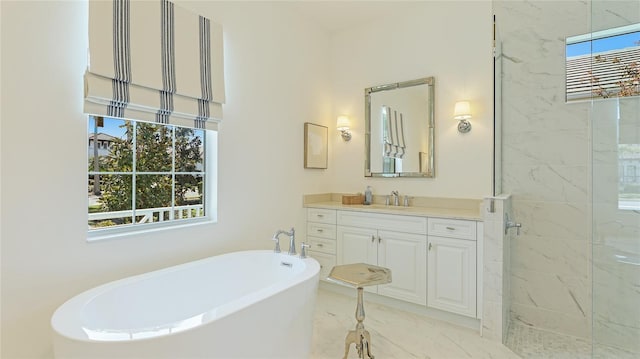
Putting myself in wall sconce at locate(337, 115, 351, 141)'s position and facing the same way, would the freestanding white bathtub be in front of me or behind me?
in front

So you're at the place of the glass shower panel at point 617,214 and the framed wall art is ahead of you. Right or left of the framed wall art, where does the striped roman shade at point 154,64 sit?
left

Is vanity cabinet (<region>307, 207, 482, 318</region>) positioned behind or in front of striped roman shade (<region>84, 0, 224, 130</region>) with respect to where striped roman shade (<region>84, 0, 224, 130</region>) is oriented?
in front

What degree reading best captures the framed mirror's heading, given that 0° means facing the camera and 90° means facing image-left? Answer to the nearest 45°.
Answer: approximately 45°

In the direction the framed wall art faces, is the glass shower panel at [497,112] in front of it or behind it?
in front

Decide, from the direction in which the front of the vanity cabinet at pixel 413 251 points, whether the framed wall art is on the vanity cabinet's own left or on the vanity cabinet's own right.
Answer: on the vanity cabinet's own right

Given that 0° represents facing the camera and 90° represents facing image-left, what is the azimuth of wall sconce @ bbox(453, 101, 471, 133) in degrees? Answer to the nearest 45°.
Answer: approximately 0°

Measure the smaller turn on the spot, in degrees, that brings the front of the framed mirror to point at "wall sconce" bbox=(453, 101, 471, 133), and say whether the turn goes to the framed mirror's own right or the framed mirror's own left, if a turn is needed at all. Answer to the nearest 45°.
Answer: approximately 90° to the framed mirror's own left
